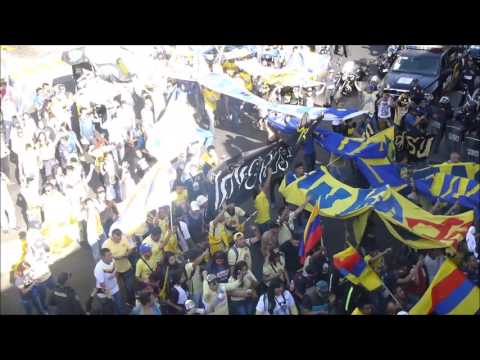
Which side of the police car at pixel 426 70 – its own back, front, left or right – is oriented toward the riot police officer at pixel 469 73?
left

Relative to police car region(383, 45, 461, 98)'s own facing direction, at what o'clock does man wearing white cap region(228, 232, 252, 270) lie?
The man wearing white cap is roughly at 12 o'clock from the police car.

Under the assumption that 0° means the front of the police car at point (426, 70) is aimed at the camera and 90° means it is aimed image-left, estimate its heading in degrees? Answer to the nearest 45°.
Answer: approximately 45°

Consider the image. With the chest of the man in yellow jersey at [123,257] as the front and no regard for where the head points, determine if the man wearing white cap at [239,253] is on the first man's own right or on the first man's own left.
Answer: on the first man's own left

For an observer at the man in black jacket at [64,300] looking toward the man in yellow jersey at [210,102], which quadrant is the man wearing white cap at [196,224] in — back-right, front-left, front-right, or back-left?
front-right

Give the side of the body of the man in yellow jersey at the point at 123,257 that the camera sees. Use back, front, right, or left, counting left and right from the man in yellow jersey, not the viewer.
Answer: front

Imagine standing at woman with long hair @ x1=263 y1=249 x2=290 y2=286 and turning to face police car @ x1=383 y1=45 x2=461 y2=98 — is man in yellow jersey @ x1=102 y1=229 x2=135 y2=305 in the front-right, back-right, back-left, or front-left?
back-left

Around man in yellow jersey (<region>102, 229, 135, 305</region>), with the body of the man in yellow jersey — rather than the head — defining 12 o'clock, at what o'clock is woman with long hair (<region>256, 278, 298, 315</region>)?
The woman with long hair is roughly at 10 o'clock from the man in yellow jersey.
